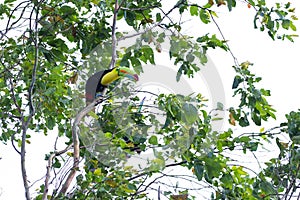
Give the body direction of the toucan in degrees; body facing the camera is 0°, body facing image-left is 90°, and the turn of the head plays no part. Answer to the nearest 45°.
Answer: approximately 270°
